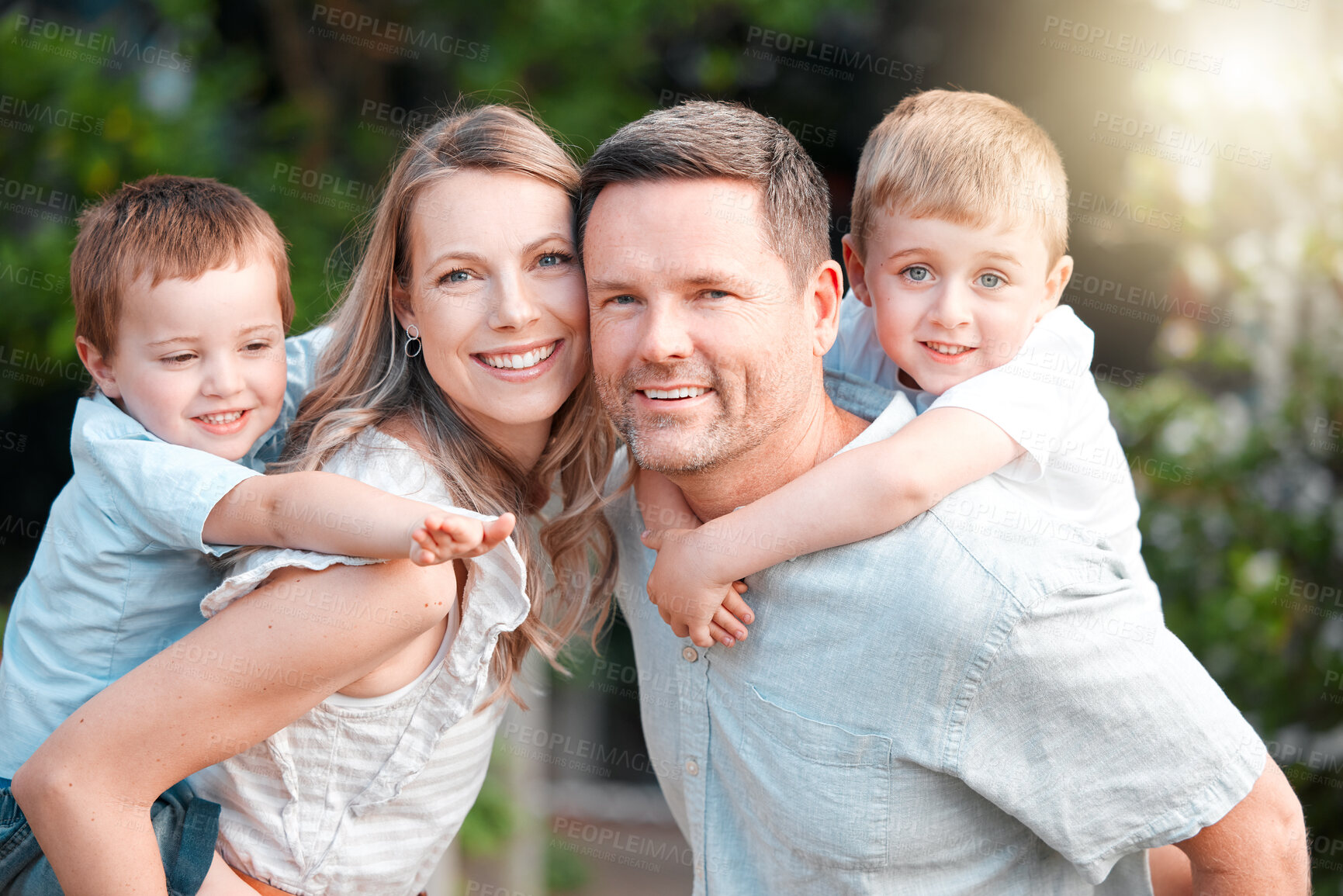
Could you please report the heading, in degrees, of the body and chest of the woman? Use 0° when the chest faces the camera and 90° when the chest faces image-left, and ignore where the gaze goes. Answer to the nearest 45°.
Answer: approximately 315°

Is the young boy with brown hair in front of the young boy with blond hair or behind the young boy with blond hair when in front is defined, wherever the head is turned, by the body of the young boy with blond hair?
in front

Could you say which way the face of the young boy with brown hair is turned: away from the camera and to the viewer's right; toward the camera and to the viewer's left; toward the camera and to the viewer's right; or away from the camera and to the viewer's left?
toward the camera and to the viewer's right

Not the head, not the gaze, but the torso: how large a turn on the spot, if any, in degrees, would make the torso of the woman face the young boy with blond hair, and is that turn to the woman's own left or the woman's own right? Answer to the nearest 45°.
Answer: approximately 45° to the woman's own left

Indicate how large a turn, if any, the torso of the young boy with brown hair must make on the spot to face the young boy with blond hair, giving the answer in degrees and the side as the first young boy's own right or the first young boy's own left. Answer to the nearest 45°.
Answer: approximately 45° to the first young boy's own left
